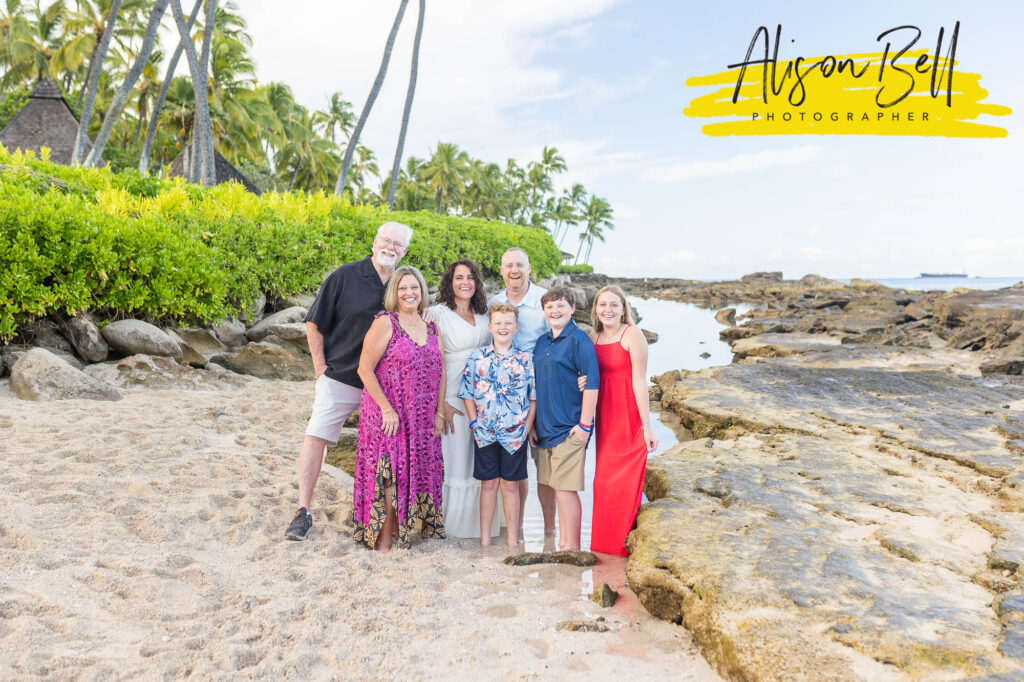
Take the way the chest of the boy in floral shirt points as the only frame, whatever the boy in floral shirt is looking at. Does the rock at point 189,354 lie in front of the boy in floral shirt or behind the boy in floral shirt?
behind

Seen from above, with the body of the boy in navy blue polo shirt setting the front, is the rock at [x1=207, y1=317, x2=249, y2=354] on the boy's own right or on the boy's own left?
on the boy's own right

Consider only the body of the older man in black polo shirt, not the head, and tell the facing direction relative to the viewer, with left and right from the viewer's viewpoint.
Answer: facing the viewer and to the right of the viewer

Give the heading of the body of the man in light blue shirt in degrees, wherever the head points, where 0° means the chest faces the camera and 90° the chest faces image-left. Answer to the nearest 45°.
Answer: approximately 0°

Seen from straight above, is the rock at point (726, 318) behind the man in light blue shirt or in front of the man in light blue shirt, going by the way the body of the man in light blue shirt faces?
behind

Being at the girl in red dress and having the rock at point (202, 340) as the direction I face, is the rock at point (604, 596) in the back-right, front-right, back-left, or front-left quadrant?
back-left

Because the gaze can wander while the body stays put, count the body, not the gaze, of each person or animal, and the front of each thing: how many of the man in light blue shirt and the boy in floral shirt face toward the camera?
2

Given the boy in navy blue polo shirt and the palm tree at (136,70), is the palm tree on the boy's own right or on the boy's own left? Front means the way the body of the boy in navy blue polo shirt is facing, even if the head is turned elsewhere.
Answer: on the boy's own right

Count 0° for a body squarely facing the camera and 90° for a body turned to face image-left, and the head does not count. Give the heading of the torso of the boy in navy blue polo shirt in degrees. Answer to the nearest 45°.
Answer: approximately 45°
